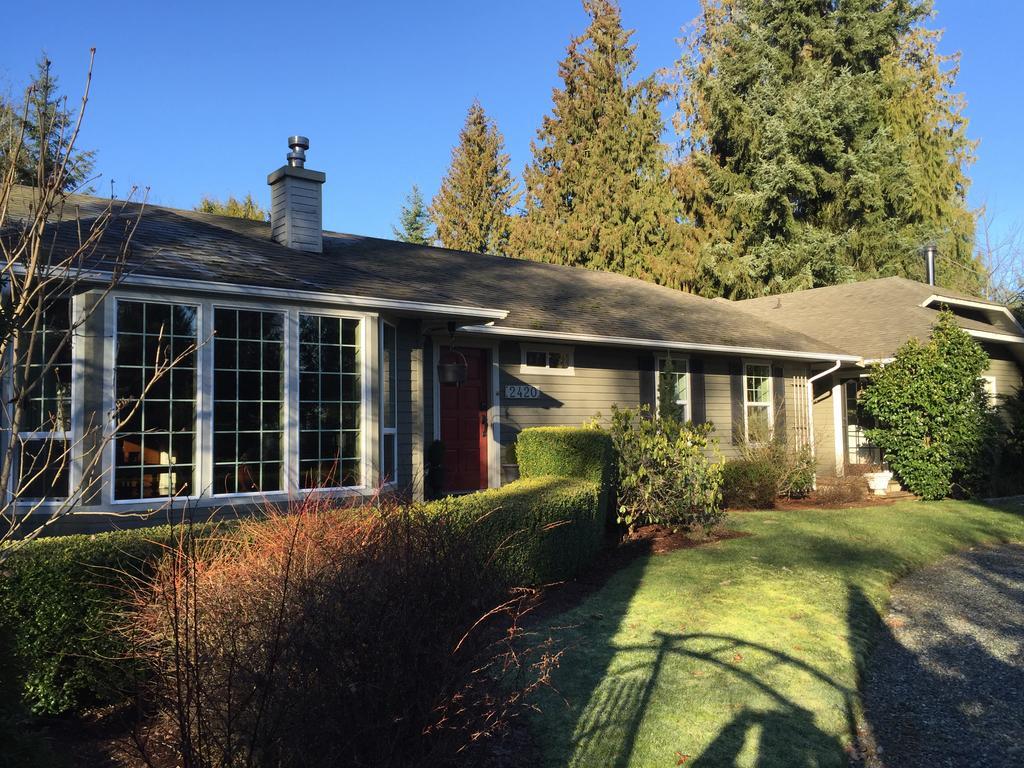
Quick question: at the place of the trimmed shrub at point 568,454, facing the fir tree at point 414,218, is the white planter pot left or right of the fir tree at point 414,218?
right

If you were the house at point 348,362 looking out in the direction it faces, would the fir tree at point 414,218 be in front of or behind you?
behind

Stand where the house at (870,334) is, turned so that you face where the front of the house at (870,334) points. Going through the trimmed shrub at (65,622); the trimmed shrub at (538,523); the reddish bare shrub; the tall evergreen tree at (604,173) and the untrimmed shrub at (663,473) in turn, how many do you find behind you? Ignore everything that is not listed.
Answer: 1

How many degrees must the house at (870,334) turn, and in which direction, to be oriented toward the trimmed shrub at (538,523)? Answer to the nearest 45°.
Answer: approximately 45° to its right

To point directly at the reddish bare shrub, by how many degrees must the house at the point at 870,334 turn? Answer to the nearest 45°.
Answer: approximately 45° to its right

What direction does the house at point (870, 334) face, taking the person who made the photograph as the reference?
facing the viewer and to the right of the viewer

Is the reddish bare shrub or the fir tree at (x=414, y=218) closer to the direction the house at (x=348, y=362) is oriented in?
the reddish bare shrub

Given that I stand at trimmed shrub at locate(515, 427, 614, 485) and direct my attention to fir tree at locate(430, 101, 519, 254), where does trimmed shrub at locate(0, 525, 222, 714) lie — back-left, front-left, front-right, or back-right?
back-left

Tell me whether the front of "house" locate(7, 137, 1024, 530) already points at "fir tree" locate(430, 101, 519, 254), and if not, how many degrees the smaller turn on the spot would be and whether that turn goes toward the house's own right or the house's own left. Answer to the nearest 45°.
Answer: approximately 135° to the house's own left

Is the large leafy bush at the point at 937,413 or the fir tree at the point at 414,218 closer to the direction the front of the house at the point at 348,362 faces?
the large leafy bush

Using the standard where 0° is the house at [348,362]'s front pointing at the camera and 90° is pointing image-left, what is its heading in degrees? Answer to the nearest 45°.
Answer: approximately 315°

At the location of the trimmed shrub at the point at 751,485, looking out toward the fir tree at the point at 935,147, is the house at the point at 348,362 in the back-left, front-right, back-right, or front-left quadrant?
back-left

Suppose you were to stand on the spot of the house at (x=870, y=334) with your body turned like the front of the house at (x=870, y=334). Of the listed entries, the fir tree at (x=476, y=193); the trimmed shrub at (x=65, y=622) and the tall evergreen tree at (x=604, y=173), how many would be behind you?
2
